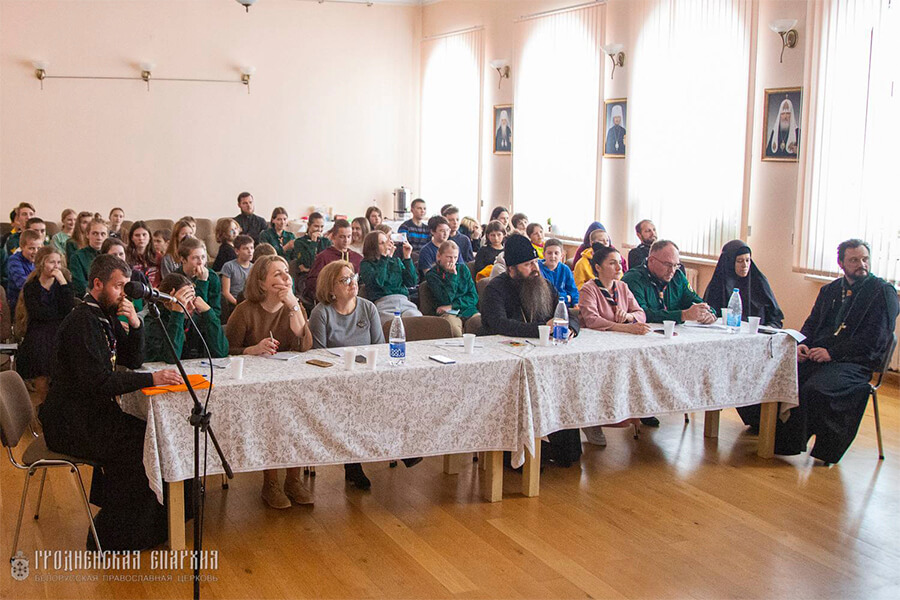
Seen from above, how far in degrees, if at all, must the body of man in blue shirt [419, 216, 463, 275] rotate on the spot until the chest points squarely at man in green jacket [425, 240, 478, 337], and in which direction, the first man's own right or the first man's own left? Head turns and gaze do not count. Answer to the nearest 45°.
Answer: approximately 45° to the first man's own right

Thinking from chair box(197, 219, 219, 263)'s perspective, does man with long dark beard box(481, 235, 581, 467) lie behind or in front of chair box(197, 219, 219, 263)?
in front

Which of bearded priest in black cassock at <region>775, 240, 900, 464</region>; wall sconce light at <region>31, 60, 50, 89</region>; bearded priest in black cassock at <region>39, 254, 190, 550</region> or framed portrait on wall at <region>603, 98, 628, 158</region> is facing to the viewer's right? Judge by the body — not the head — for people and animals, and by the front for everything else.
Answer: bearded priest in black cassock at <region>39, 254, 190, 550</region>

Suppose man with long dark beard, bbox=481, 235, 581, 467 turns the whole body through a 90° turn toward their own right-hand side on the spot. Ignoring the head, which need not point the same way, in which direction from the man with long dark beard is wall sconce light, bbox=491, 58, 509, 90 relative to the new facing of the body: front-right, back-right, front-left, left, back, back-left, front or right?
back-right

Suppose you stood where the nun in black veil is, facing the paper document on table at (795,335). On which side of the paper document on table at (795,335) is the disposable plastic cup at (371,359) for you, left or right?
right

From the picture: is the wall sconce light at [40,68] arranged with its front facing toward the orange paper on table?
yes

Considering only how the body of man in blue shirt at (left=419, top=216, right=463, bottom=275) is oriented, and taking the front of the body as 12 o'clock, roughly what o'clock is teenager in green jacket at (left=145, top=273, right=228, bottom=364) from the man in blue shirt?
The teenager in green jacket is roughly at 2 o'clock from the man in blue shirt.

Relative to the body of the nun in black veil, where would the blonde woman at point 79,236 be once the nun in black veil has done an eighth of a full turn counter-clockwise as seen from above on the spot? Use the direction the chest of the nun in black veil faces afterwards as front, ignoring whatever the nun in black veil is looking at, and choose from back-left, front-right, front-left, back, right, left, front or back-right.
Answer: back

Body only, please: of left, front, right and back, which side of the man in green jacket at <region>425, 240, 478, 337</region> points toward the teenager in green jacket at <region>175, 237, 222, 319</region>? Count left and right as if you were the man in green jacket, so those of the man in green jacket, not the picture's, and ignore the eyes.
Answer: right

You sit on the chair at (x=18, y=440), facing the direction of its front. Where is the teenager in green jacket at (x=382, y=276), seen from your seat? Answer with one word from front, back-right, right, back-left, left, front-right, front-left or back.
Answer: front-left

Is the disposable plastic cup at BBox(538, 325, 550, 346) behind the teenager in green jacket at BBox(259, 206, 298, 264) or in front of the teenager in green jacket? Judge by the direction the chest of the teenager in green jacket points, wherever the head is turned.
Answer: in front

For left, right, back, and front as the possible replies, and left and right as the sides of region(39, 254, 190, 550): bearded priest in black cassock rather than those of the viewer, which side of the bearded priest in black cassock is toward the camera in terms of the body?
right

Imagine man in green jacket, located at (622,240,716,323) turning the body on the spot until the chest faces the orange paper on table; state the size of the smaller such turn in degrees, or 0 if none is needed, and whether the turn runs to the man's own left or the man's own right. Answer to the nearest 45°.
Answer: approximately 90° to the man's own right

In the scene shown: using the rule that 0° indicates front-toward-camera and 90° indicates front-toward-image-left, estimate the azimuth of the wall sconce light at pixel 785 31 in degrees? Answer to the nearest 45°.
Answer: approximately 45°

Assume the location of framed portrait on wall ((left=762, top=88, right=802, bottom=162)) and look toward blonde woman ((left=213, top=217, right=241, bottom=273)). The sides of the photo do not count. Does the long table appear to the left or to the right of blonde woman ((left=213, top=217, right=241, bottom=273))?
left
